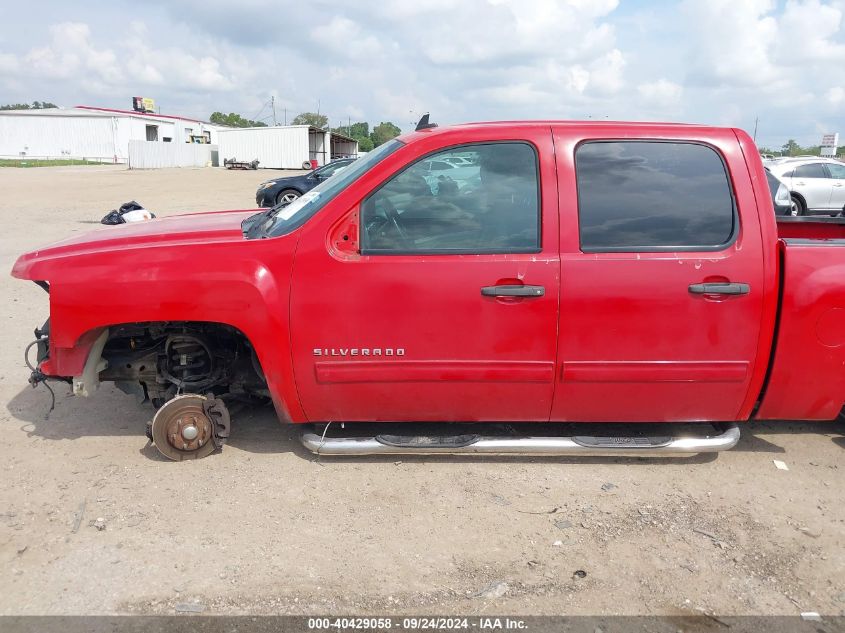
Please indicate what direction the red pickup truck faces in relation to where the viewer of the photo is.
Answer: facing to the left of the viewer

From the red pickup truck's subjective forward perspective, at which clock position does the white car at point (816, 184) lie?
The white car is roughly at 4 o'clock from the red pickup truck.

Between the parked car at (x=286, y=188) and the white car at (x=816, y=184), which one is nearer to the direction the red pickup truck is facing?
the parked car

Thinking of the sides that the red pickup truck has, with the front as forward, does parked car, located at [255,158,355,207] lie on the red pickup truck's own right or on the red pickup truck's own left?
on the red pickup truck's own right
